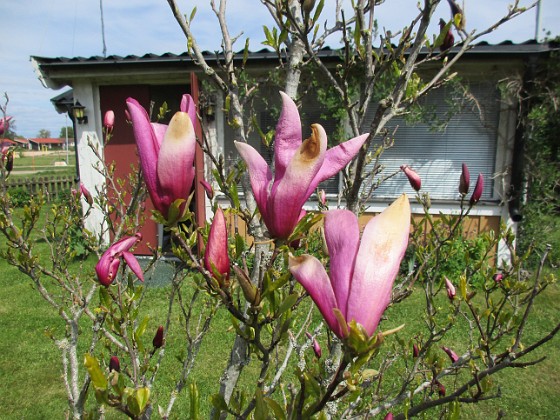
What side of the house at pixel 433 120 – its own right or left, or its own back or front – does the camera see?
front

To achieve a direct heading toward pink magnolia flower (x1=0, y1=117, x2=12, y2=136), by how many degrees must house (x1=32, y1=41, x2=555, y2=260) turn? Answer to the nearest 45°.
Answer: approximately 45° to its right
